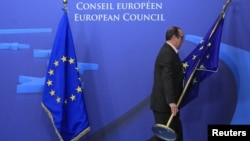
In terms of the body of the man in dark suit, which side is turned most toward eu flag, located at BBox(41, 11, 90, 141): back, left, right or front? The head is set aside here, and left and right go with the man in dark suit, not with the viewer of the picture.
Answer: back

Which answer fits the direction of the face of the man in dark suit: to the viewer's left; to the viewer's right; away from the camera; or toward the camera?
to the viewer's right

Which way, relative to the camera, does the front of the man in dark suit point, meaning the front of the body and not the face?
to the viewer's right
